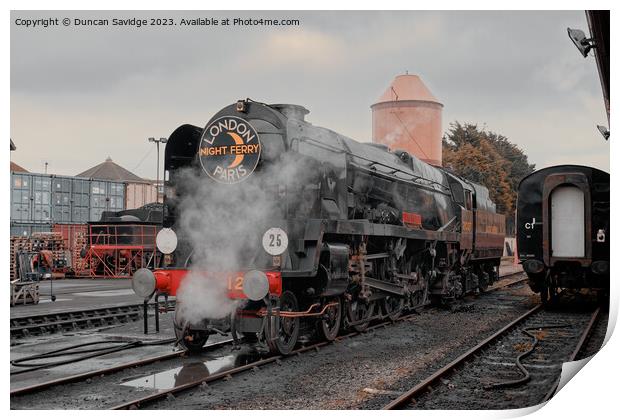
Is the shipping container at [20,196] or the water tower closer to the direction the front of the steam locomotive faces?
the shipping container

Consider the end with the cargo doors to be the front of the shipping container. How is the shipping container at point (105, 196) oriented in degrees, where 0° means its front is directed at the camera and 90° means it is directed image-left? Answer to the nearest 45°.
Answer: approximately 0°

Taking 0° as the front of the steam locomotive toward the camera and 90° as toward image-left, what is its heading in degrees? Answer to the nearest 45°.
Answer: approximately 45°

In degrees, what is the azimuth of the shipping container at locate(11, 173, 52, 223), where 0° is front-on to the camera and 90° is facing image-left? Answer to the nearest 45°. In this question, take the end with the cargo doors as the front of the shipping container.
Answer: approximately 0°

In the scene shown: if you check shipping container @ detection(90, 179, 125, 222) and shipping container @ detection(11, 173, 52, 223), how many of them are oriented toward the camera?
2
